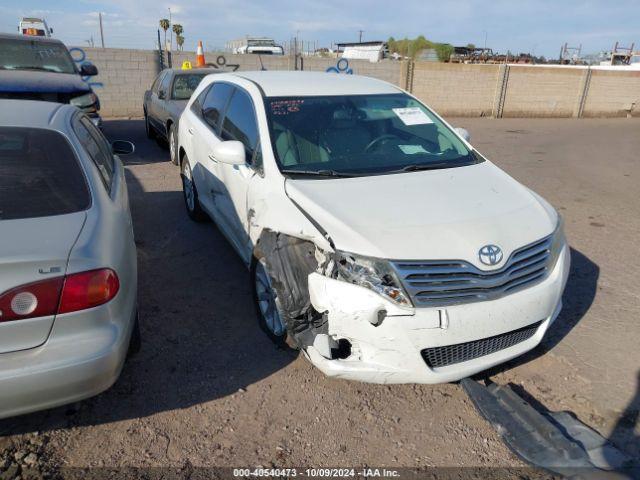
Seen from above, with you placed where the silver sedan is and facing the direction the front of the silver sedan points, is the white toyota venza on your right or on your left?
on your right

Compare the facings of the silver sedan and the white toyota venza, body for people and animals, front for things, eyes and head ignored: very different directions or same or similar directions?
very different directions

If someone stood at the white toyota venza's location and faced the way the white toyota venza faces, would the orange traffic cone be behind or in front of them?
behind

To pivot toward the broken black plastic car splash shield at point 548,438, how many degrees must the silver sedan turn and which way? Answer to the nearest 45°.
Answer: approximately 135° to its right

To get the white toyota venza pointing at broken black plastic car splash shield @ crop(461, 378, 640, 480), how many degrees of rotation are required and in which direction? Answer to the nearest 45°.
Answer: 0° — it already faces it

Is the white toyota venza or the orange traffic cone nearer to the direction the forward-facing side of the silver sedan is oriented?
the orange traffic cone

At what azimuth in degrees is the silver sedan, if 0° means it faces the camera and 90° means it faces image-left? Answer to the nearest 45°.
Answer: approximately 180°

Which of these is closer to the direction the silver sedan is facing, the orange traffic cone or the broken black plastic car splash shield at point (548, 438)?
the orange traffic cone

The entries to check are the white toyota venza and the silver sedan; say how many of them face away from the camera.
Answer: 1

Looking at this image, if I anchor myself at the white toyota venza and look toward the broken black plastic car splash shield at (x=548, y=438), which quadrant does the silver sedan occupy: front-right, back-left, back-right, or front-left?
back-right

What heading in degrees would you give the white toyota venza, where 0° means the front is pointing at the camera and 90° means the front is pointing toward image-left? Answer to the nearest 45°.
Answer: approximately 315°

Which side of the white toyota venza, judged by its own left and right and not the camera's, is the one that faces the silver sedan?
right

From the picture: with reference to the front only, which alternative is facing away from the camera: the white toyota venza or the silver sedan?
the silver sedan
